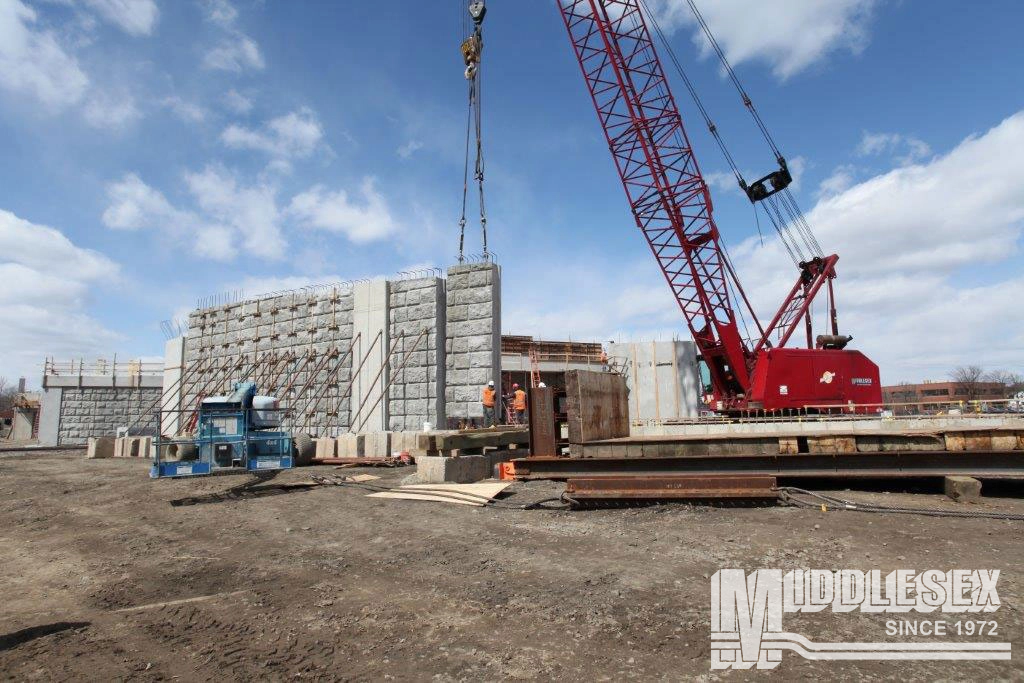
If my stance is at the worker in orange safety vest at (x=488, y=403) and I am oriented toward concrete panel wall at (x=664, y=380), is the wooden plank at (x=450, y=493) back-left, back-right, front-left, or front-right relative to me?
back-right

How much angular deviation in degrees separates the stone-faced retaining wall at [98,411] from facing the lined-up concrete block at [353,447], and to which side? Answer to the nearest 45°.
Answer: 0° — it already faces it

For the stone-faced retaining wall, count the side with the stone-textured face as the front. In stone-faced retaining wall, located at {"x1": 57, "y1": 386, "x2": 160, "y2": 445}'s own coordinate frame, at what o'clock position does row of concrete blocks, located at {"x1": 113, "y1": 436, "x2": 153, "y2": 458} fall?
The row of concrete blocks is roughly at 12 o'clock from the stone-faced retaining wall.

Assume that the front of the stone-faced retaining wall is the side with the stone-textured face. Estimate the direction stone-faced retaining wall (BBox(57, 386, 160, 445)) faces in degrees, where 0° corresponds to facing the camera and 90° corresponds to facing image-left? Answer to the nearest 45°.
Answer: approximately 0°

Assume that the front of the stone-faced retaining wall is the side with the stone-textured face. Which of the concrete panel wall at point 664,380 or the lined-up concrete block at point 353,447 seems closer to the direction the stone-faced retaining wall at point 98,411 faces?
the lined-up concrete block

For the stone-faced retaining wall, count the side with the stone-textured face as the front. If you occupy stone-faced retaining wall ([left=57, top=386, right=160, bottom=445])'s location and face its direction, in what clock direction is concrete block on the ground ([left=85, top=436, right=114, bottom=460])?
The concrete block on the ground is roughly at 12 o'clock from the stone-faced retaining wall.

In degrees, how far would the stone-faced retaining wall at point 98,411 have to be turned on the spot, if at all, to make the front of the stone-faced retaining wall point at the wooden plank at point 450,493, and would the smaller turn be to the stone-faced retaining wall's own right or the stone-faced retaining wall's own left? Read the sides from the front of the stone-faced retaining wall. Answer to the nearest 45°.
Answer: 0° — it already faces it

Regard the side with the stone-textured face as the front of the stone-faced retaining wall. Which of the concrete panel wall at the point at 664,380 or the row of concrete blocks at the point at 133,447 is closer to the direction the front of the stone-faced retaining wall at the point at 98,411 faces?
the row of concrete blocks
